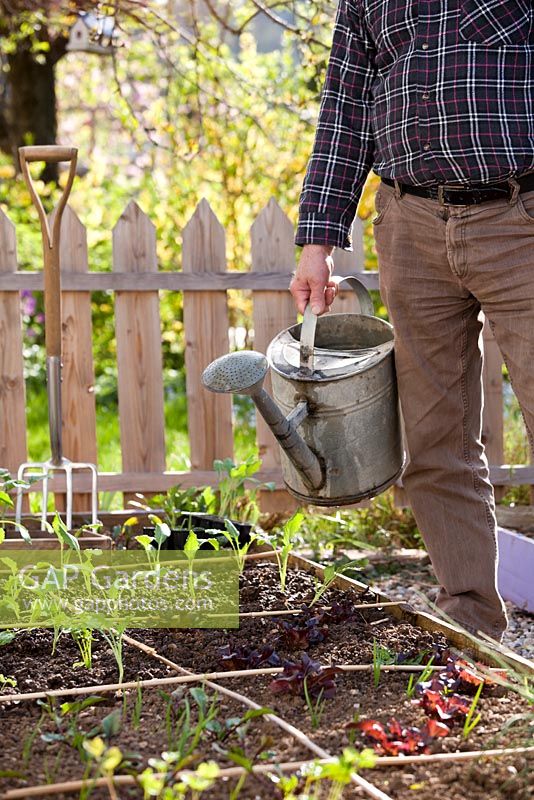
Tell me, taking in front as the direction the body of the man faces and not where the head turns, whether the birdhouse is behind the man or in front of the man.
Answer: behind

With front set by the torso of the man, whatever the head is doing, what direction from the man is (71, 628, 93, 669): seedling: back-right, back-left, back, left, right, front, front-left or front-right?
front-right

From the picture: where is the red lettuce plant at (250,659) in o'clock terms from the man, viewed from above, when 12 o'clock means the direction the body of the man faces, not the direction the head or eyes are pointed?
The red lettuce plant is roughly at 1 o'clock from the man.

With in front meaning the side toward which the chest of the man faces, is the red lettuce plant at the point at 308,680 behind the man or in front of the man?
in front

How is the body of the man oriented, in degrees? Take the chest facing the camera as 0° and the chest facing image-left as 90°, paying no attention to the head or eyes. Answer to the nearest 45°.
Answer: approximately 0°

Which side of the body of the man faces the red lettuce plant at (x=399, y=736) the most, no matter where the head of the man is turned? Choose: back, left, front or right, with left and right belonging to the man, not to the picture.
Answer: front

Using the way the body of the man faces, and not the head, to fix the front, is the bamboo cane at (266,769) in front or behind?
in front

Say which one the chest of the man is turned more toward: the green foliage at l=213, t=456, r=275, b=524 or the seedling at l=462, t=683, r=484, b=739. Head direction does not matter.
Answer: the seedling

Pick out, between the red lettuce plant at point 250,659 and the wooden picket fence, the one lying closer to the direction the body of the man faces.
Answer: the red lettuce plant
